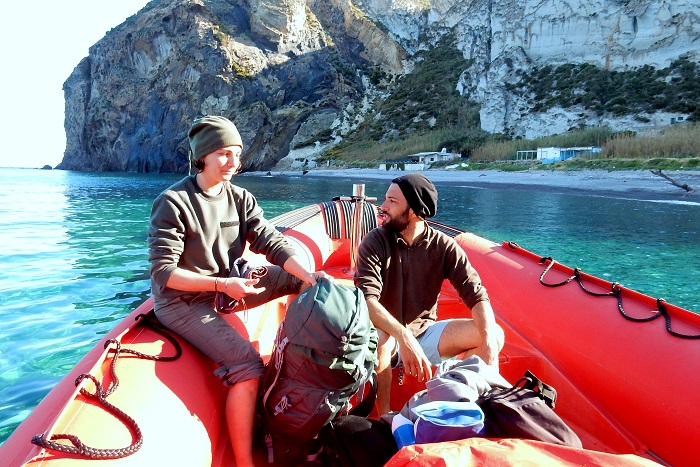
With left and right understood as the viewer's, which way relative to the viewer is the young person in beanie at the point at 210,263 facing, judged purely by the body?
facing the viewer and to the right of the viewer

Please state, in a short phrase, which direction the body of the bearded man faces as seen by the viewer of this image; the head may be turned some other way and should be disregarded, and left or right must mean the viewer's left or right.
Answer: facing the viewer

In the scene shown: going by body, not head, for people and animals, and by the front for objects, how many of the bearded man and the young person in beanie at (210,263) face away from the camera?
0

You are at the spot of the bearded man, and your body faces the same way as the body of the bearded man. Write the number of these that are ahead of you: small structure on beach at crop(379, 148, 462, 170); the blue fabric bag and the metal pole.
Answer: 1

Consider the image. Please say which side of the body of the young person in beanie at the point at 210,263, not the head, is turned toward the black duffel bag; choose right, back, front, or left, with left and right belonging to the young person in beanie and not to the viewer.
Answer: front

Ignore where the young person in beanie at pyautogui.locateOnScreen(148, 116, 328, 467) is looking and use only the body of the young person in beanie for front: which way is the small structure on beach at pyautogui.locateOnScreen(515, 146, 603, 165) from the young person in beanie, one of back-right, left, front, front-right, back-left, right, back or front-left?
left

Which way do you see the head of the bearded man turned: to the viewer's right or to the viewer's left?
to the viewer's left

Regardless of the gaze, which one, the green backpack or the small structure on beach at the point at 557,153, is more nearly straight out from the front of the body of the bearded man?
the green backpack

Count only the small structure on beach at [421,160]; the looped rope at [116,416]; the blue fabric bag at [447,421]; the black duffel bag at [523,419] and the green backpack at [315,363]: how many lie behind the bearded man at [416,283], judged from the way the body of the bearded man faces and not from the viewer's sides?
1

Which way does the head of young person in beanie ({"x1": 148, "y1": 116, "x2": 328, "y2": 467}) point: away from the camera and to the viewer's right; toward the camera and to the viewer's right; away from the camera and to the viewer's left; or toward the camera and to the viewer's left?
toward the camera and to the viewer's right

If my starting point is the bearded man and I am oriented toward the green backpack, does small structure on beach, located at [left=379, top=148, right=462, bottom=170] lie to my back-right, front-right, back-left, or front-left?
back-right

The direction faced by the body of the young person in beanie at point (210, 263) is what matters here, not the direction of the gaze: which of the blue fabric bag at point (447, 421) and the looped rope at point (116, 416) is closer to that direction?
the blue fabric bag

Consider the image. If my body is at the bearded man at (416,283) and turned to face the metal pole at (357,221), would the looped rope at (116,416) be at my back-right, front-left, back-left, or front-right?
back-left

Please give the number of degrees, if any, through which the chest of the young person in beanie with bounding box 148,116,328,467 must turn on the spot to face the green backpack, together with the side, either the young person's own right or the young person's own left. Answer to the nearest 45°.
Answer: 0° — they already face it

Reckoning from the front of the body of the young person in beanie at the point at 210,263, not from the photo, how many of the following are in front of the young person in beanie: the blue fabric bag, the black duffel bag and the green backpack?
3
